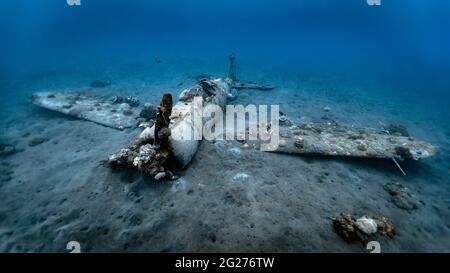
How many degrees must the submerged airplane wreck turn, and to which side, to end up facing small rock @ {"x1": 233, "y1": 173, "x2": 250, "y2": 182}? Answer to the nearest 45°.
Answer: approximately 90° to its left

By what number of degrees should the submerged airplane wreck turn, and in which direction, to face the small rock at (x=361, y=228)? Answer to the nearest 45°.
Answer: approximately 90° to its left

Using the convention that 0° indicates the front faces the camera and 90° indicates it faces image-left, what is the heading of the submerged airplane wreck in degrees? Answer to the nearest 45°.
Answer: approximately 45°

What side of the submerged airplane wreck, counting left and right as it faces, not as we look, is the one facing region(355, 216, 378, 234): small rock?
left

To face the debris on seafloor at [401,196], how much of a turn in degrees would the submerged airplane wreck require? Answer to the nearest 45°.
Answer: approximately 135° to its left
